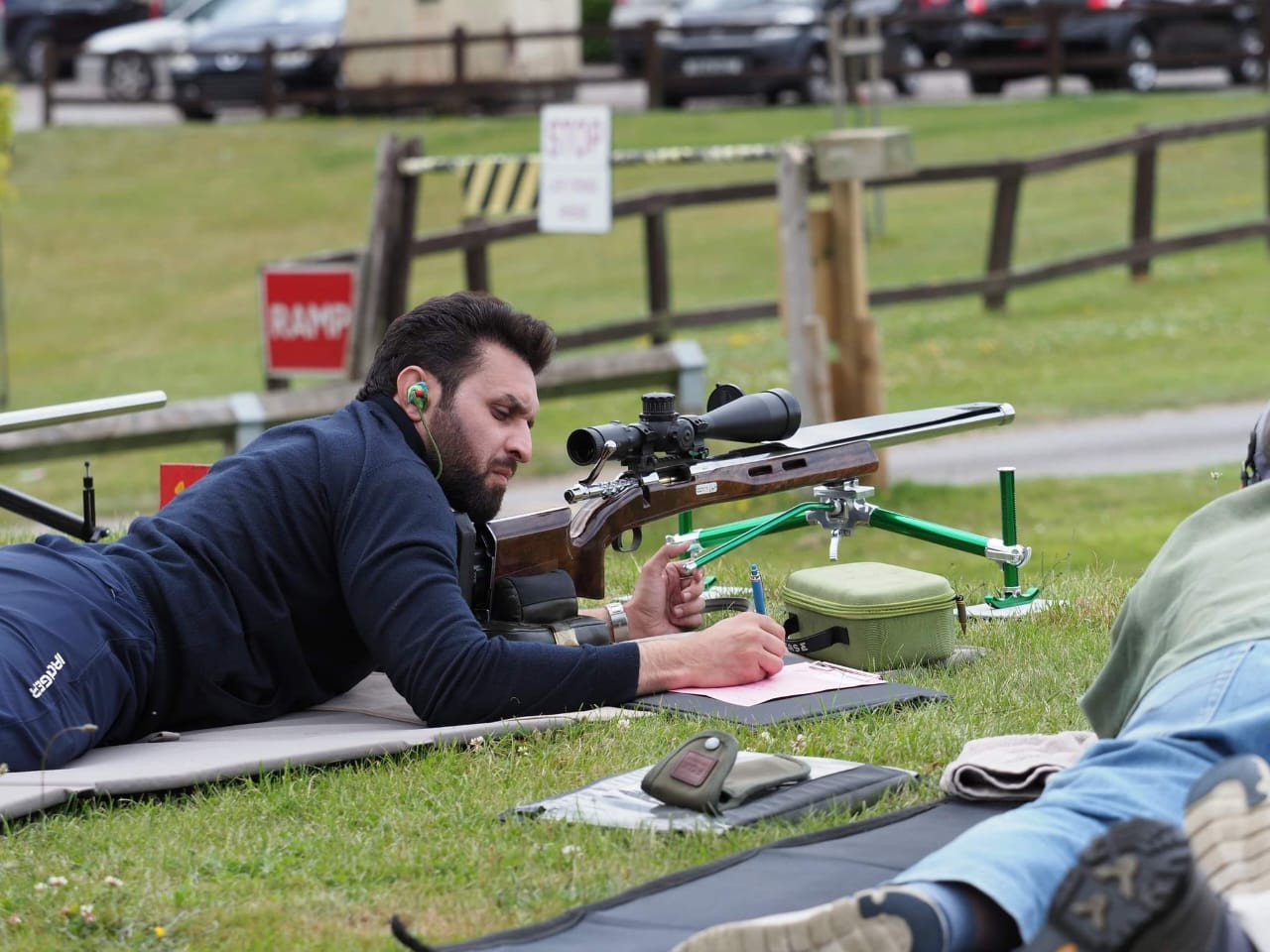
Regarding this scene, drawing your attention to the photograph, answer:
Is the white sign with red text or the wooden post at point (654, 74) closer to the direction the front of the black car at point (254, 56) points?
the white sign with red text

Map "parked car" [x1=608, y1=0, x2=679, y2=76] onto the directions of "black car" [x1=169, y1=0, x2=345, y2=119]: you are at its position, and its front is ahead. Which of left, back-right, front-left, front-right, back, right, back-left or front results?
back-left

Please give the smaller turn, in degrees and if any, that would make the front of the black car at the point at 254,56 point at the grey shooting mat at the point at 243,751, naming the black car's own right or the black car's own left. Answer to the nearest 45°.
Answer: approximately 45° to the black car's own left

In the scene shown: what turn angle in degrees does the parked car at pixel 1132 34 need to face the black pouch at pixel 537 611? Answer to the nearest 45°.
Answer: approximately 135° to its right

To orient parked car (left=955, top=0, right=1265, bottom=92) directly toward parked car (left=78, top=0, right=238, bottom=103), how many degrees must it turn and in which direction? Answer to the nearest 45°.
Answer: approximately 135° to its left

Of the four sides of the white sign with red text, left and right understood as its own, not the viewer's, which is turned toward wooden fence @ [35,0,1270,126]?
back

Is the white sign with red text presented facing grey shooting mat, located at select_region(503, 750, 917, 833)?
yes

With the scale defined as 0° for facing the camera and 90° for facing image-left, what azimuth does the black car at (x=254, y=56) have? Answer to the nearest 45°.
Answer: approximately 45°

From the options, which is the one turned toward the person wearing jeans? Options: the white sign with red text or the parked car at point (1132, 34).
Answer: the white sign with red text

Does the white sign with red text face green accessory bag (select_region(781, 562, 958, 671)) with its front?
yes

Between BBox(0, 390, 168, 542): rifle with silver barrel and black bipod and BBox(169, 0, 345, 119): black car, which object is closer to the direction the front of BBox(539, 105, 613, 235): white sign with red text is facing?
the rifle with silver barrel and black bipod

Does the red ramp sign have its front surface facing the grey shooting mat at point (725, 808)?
yes

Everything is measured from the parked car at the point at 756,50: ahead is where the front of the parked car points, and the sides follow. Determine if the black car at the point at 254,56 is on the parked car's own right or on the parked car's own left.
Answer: on the parked car's own right

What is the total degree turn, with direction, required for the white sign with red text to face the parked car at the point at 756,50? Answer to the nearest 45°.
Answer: approximately 180°

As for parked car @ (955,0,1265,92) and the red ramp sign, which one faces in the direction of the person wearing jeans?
the red ramp sign
